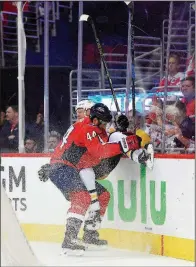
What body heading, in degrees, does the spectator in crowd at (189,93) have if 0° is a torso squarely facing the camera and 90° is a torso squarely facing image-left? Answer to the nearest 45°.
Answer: approximately 45°

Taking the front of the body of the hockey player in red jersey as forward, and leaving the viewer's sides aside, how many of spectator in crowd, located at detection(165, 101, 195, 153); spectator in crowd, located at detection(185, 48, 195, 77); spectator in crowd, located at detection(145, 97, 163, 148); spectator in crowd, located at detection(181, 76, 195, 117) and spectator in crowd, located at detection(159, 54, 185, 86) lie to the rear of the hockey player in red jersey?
0

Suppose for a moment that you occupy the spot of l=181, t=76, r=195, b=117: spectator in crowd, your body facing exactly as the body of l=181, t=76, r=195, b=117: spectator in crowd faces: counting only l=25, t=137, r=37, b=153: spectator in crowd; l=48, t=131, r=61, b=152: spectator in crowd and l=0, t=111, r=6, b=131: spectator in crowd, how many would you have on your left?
0

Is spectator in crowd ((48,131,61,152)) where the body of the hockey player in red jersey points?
no

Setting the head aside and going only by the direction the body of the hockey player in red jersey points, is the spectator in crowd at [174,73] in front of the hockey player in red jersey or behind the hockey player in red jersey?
in front

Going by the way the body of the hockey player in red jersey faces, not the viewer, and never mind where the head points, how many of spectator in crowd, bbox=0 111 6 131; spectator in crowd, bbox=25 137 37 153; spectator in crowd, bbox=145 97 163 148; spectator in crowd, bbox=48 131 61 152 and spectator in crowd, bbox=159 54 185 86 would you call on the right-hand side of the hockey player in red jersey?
0

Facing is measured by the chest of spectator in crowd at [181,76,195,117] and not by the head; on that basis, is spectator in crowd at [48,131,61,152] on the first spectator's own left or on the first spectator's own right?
on the first spectator's own right

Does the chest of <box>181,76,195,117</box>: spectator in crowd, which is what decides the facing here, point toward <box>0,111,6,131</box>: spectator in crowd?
no

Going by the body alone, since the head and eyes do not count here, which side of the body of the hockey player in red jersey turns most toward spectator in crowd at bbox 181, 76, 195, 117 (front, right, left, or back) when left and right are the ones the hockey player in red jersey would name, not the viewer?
front

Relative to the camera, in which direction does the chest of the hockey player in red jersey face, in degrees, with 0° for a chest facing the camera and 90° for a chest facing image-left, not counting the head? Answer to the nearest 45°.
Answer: approximately 270°

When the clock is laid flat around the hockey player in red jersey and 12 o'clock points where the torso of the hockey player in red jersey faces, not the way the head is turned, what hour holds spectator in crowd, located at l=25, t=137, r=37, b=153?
The spectator in crowd is roughly at 8 o'clock from the hockey player in red jersey.

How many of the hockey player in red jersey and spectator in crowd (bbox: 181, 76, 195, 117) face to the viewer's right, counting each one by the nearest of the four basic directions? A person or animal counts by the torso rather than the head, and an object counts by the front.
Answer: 1

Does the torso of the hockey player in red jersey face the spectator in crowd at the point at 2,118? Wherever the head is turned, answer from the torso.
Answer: no
